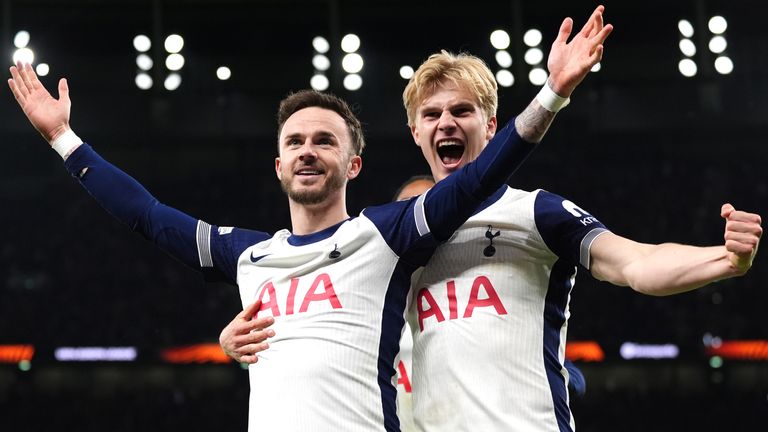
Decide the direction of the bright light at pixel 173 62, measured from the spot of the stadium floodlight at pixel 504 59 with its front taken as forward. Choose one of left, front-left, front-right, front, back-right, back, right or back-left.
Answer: right

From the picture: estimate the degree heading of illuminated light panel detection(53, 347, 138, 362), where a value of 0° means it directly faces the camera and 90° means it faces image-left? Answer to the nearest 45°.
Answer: approximately 0°

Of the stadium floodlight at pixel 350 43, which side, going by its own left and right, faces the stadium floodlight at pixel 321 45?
right

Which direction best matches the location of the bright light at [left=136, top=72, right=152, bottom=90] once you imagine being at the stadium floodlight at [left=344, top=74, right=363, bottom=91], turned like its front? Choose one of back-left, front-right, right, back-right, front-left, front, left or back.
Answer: right

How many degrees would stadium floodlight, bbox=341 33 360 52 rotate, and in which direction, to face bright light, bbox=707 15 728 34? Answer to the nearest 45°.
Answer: approximately 90° to its left

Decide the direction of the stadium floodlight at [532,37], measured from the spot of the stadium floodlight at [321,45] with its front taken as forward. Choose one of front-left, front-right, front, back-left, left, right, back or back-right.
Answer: left

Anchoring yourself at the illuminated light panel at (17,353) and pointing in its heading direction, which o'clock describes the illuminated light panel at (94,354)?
the illuminated light panel at (94,354) is roughly at 10 o'clock from the illuminated light panel at (17,353).

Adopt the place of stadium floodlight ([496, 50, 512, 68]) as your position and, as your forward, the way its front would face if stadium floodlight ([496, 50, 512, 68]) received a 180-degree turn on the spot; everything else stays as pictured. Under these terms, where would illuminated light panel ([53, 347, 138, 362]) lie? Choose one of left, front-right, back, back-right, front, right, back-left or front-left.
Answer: left

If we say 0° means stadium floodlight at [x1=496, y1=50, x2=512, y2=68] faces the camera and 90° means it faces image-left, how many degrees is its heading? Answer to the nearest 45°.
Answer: approximately 0°
